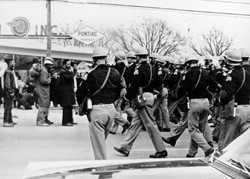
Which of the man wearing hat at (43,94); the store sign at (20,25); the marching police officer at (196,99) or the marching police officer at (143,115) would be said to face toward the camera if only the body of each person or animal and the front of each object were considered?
the store sign

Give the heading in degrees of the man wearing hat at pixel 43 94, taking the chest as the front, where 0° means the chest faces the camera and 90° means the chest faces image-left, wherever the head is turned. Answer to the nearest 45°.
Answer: approximately 270°

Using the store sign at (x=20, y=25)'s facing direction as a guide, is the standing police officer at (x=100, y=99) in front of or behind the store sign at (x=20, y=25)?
in front

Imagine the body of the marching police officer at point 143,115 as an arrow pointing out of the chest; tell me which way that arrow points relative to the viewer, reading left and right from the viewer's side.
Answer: facing away from the viewer and to the left of the viewer

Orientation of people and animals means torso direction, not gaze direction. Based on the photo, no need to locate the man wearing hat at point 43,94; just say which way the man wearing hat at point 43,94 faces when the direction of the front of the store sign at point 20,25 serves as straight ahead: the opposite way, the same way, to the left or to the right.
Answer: to the left

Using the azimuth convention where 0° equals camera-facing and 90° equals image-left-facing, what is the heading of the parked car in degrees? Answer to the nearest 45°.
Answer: approximately 90°

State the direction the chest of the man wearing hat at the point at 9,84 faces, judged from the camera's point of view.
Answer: to the viewer's right

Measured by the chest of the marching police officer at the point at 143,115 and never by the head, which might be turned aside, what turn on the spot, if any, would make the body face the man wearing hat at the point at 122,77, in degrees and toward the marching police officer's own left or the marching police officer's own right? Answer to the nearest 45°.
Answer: approximately 45° to the marching police officer's own right
